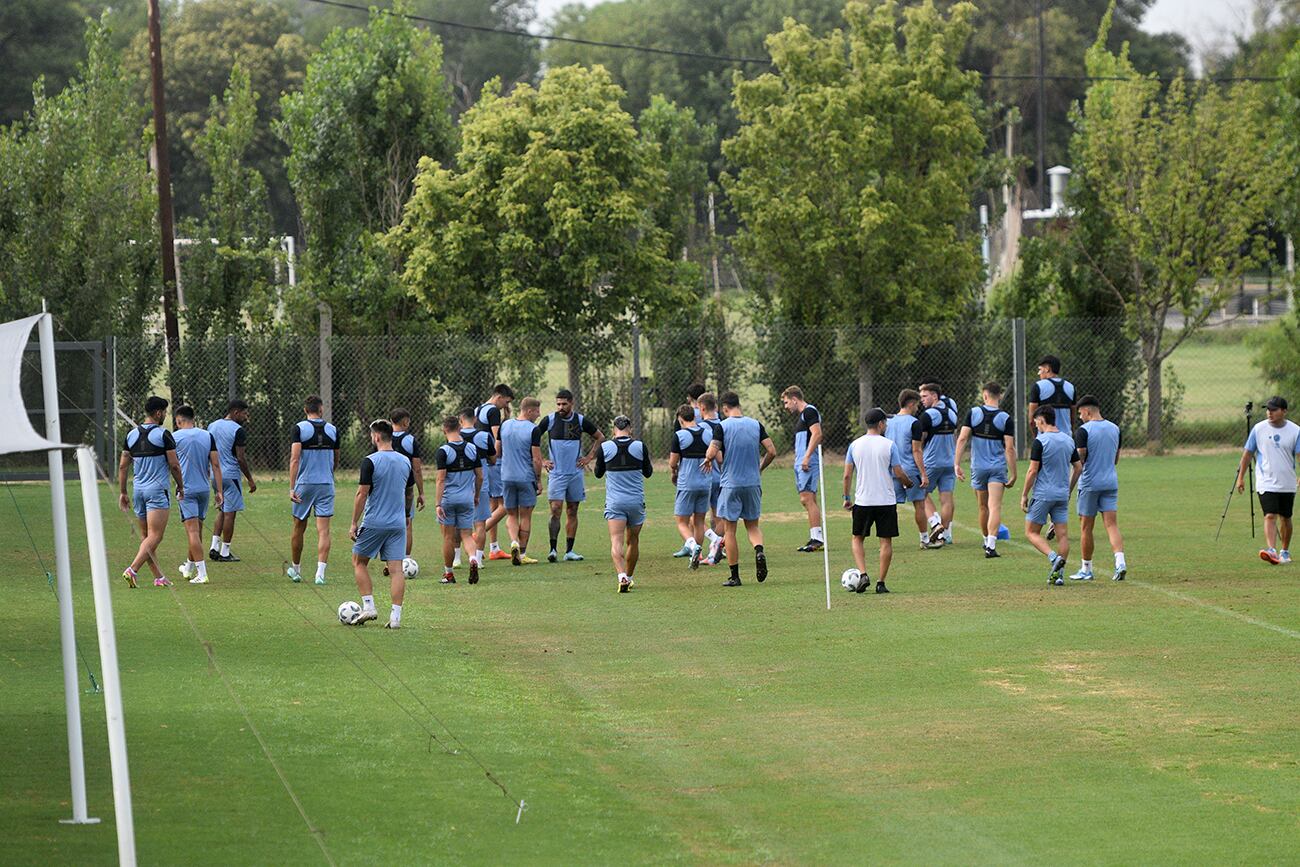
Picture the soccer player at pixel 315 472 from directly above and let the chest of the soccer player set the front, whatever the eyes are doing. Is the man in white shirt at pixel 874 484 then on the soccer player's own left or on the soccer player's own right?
on the soccer player's own right

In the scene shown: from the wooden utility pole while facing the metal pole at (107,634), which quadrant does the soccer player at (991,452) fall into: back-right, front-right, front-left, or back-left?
front-left

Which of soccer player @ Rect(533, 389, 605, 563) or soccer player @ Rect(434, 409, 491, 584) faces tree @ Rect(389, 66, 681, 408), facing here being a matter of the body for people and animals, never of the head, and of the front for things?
soccer player @ Rect(434, 409, 491, 584)

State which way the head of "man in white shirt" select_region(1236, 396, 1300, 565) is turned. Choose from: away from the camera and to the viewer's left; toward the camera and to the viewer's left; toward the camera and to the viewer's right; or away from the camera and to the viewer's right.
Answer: toward the camera and to the viewer's left

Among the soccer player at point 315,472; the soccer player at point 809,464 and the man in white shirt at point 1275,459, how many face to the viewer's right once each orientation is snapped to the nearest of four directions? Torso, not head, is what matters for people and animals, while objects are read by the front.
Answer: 0

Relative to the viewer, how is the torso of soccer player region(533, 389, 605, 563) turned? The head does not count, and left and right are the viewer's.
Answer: facing the viewer

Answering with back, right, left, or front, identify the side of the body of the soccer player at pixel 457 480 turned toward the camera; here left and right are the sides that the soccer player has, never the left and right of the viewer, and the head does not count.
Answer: back

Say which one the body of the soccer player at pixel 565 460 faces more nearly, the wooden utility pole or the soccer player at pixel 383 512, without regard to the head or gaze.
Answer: the soccer player

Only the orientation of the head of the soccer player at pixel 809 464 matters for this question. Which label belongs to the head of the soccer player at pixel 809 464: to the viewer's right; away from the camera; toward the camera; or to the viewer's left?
to the viewer's left

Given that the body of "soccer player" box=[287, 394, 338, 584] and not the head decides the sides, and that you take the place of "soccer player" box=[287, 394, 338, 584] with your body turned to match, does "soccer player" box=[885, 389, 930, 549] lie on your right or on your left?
on your right

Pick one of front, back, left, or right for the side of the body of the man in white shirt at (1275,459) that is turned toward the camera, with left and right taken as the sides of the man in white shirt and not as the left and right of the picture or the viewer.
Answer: front

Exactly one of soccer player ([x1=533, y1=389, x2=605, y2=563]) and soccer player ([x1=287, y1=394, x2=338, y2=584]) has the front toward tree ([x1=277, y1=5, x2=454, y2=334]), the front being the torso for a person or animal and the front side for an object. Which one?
soccer player ([x1=287, y1=394, x2=338, y2=584])

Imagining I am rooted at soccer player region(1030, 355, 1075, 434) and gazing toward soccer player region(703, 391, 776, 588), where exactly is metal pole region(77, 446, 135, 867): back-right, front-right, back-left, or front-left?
front-left

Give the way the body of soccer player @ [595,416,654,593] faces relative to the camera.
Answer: away from the camera

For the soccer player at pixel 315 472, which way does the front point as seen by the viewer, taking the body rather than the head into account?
away from the camera

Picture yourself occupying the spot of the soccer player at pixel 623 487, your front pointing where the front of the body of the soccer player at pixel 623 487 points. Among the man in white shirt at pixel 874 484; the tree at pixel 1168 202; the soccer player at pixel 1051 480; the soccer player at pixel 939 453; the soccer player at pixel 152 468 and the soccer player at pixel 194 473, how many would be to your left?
2
